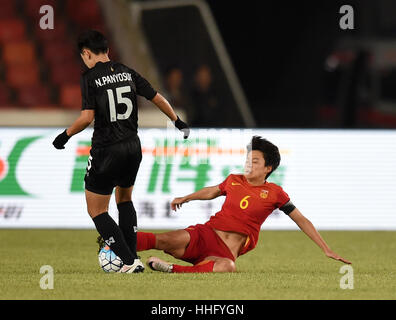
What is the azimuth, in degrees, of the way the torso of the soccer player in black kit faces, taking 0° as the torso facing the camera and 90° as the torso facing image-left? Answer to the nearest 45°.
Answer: approximately 135°

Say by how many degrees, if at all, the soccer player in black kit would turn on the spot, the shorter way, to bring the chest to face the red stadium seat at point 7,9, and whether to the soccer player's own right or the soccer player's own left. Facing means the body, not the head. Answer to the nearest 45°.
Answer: approximately 45° to the soccer player's own right

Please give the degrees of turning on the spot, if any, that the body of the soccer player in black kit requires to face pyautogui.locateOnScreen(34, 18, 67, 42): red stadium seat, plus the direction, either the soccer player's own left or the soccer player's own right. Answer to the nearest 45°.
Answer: approximately 45° to the soccer player's own right

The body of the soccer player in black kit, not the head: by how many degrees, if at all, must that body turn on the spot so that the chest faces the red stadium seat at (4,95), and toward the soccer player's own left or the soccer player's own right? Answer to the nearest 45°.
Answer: approximately 45° to the soccer player's own right

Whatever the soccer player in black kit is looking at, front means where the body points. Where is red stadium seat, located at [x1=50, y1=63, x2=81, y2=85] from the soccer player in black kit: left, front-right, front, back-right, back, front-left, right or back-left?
front-right

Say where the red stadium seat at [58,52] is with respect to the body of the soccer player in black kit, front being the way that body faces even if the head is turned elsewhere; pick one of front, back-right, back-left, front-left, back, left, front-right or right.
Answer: front-right
